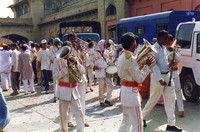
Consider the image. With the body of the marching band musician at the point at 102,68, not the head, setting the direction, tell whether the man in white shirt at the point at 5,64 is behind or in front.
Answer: behind

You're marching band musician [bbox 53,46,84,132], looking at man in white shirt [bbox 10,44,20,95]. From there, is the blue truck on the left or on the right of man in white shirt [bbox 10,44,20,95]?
right

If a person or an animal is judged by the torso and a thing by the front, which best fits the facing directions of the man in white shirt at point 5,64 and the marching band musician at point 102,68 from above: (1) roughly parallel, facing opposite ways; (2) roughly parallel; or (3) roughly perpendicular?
roughly perpendicular

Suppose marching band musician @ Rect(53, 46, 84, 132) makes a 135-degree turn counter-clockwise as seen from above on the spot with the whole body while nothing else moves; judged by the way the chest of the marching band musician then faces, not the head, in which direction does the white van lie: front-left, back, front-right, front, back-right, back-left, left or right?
front-right
